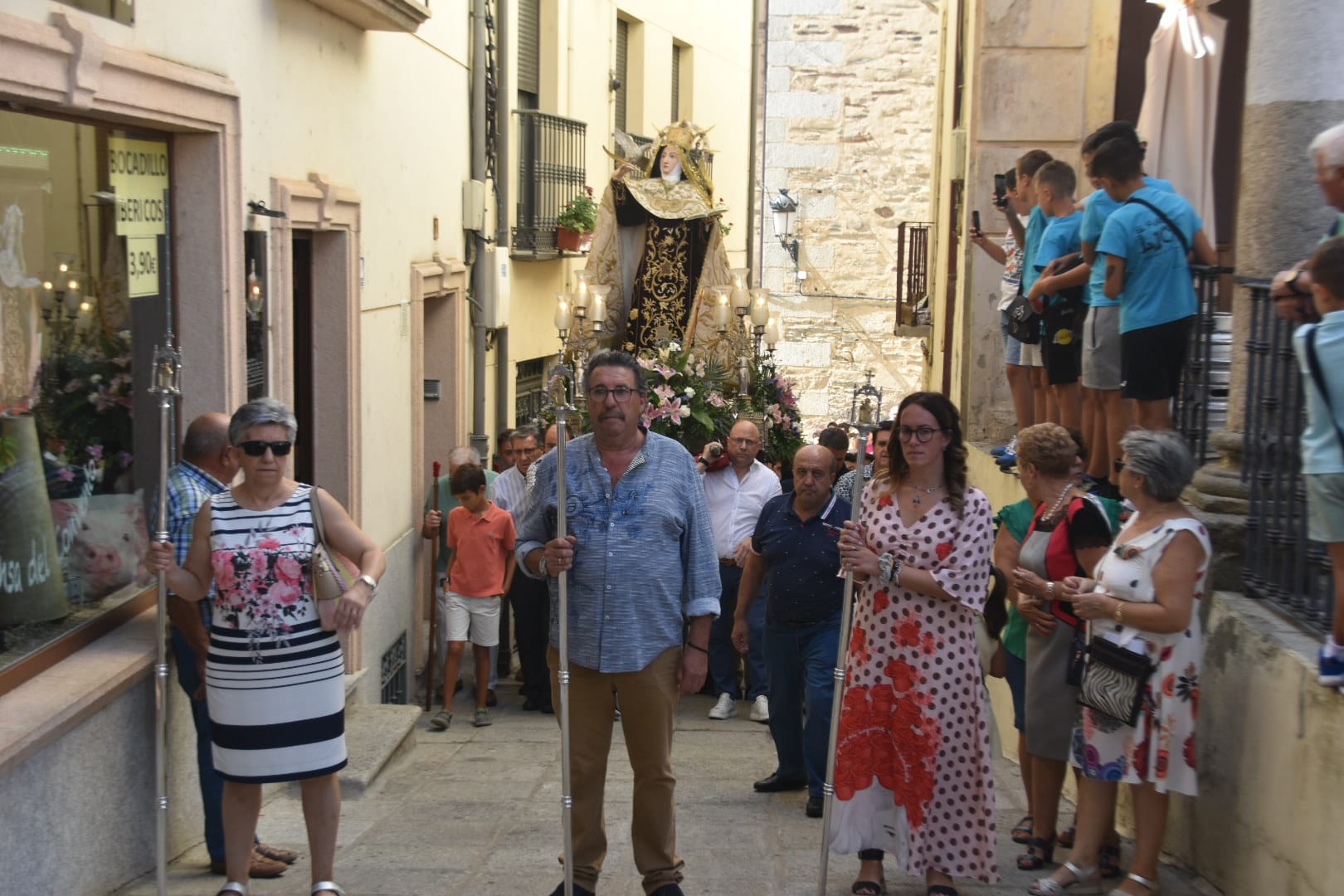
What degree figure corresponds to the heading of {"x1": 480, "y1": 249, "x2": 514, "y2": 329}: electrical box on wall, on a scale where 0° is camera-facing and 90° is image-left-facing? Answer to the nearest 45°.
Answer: approximately 315°

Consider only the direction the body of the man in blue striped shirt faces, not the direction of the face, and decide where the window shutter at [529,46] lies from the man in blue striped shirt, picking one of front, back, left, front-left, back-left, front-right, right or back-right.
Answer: back

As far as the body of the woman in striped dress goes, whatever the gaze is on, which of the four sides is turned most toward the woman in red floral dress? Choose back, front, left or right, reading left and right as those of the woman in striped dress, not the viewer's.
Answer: left

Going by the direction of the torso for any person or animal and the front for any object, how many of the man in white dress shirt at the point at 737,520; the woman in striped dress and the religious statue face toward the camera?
3

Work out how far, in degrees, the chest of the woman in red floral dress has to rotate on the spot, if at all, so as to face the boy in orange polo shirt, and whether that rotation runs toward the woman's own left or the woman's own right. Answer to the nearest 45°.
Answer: approximately 90° to the woman's own right

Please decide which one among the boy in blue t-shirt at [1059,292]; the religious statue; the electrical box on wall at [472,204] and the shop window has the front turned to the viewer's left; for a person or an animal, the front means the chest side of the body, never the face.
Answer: the boy in blue t-shirt

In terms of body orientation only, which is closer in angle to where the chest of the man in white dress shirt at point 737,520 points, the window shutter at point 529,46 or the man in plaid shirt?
the man in plaid shirt

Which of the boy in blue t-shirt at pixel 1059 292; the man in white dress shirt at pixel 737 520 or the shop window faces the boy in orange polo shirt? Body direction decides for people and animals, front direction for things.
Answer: the boy in blue t-shirt

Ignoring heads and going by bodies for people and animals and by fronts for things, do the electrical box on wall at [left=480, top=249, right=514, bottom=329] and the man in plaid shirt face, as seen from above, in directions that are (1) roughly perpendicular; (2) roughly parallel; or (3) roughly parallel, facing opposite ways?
roughly parallel

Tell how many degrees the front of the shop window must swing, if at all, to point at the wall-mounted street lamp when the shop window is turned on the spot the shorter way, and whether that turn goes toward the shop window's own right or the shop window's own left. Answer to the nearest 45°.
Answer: approximately 90° to the shop window's own left
